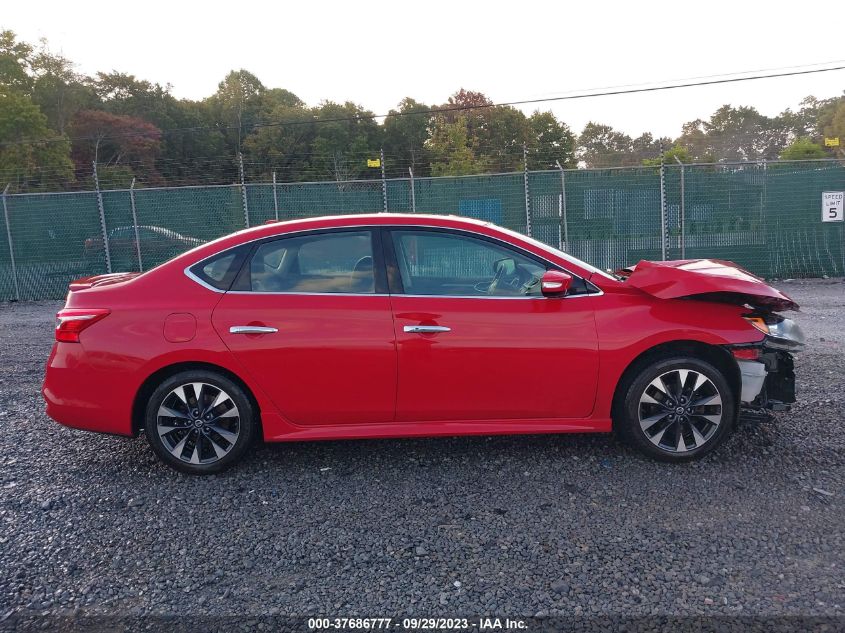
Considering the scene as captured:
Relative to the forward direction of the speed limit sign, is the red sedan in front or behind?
in front

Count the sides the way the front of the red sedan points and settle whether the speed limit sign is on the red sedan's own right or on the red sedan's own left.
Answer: on the red sedan's own left

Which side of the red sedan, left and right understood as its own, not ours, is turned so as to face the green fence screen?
left

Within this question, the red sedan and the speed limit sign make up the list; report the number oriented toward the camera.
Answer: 1

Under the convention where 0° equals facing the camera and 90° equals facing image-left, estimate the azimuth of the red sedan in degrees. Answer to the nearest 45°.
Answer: approximately 270°

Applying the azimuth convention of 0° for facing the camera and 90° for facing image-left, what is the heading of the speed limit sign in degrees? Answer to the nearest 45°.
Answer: approximately 0°
